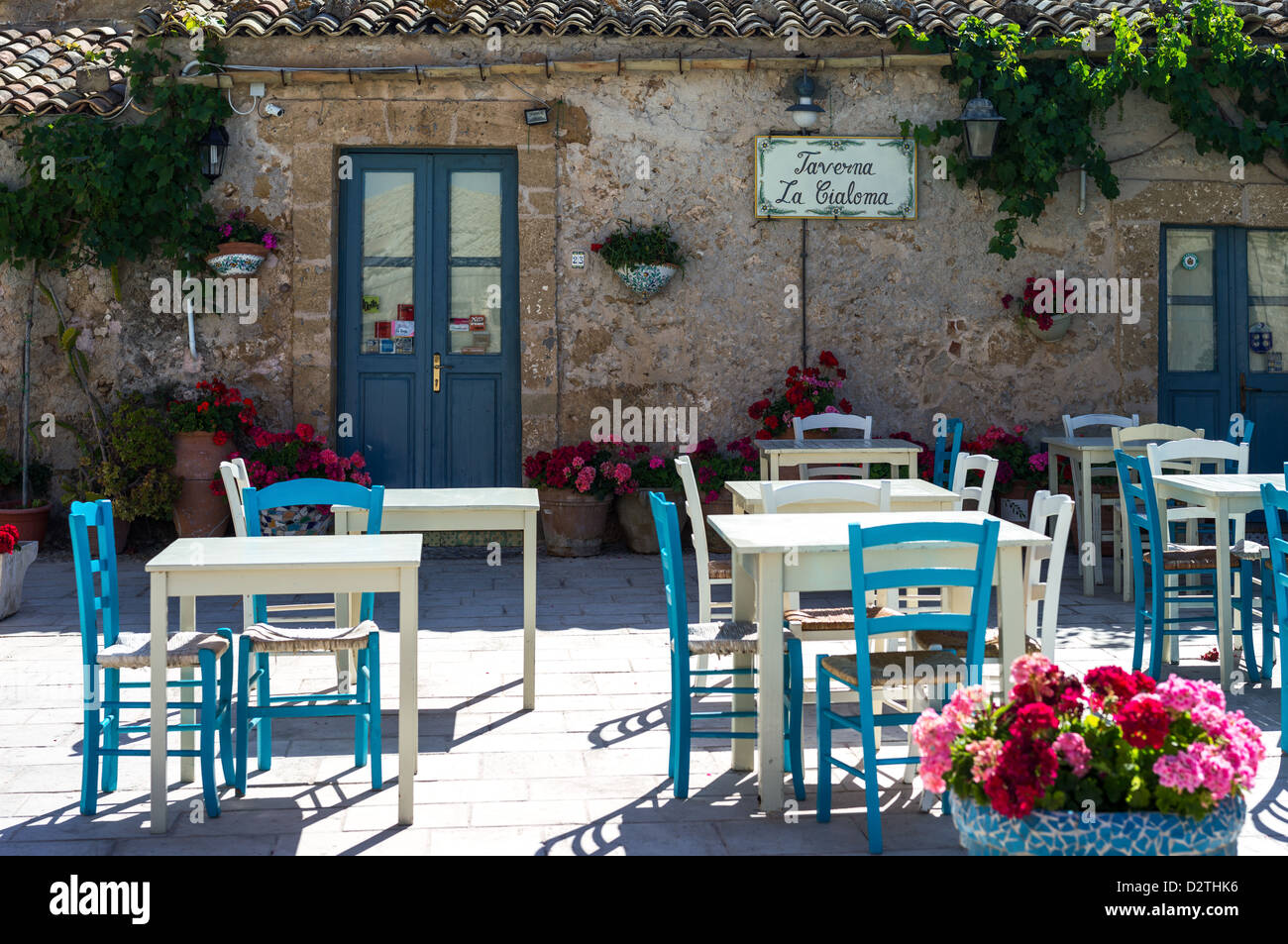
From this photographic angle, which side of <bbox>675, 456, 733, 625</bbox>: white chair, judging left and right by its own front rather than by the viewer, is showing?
right

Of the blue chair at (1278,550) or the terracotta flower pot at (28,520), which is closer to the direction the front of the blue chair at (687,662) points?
the blue chair

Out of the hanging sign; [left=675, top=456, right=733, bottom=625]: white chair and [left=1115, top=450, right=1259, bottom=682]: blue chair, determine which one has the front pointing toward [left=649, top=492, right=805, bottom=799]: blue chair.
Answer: the hanging sign

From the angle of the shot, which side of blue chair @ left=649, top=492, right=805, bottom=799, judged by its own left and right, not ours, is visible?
right

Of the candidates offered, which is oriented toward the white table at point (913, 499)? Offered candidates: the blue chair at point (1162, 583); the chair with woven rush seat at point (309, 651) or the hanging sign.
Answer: the hanging sign

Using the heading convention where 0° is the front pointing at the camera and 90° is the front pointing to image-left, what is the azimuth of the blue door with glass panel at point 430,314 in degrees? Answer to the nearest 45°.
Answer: approximately 0°

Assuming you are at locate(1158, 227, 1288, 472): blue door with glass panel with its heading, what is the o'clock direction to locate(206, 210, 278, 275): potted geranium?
The potted geranium is roughly at 2 o'clock from the blue door with glass panel.

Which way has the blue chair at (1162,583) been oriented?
to the viewer's right

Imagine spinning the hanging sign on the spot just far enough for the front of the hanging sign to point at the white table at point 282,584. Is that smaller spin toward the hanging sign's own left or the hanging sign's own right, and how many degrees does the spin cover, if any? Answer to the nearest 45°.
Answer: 0° — it already faces it

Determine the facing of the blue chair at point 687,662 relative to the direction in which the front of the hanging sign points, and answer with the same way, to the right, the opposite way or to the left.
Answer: to the left

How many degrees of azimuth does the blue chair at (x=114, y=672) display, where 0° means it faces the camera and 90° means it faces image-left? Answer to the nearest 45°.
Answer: approximately 270°

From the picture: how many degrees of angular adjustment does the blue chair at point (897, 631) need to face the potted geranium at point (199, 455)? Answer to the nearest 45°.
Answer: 0° — it already faces it
